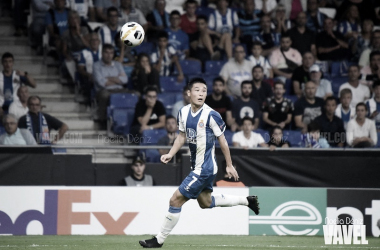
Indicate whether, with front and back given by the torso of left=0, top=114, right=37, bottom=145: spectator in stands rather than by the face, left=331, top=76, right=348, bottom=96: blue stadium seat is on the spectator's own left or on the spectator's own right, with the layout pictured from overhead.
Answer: on the spectator's own left

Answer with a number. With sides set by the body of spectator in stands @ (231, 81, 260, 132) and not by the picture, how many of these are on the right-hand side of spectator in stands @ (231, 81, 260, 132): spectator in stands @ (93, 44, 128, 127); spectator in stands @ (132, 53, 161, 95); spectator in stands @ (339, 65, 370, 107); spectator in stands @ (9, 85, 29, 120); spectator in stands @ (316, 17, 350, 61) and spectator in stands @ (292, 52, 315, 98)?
3

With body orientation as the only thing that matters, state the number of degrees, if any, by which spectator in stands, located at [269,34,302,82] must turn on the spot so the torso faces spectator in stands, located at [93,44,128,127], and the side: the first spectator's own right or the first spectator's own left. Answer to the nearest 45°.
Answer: approximately 45° to the first spectator's own right

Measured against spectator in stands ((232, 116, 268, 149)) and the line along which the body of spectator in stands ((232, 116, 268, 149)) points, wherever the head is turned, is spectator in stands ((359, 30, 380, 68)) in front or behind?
behind

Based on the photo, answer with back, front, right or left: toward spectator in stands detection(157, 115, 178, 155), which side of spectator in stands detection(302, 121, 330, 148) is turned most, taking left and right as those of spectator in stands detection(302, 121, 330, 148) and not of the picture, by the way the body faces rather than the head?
right

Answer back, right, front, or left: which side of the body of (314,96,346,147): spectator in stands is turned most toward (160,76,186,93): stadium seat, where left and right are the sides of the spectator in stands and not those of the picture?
right

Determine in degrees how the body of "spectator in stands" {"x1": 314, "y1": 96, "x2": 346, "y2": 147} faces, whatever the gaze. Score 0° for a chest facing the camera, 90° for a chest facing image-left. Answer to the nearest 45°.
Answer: approximately 0°

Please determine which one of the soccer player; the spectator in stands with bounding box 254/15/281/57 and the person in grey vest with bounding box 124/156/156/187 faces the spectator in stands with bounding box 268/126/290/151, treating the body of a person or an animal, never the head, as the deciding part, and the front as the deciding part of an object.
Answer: the spectator in stands with bounding box 254/15/281/57

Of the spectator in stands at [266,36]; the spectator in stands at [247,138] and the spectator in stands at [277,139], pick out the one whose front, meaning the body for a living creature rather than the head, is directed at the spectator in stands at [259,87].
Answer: the spectator in stands at [266,36]

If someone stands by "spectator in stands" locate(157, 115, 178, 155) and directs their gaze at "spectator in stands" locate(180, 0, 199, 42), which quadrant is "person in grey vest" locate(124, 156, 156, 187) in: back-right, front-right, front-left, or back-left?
back-left

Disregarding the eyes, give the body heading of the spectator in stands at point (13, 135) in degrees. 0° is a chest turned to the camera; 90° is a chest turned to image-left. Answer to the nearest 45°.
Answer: approximately 0°
